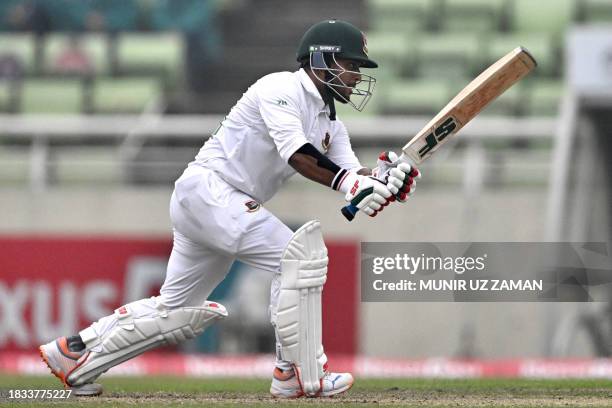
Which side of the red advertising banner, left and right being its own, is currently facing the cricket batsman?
front

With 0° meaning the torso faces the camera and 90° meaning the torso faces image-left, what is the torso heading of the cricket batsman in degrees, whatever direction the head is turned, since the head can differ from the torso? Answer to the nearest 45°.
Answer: approximately 270°

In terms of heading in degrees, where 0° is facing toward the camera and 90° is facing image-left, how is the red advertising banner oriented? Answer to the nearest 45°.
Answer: approximately 0°

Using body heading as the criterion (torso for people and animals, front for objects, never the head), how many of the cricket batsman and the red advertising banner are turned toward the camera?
1

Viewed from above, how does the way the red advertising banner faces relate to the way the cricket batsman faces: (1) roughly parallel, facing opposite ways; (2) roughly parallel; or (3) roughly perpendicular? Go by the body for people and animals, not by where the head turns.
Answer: roughly perpendicular

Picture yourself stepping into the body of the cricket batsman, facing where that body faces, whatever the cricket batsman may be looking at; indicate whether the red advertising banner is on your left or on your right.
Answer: on your left

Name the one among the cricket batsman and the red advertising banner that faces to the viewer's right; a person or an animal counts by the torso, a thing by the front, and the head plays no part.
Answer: the cricket batsman
